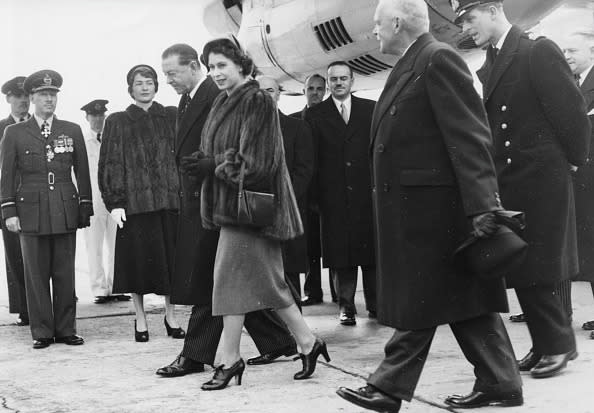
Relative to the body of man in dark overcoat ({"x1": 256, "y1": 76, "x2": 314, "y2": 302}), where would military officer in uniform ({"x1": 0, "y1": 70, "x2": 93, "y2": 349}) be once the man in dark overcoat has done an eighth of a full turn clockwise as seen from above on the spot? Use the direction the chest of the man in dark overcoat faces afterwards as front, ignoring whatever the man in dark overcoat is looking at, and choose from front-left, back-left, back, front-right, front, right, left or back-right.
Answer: front

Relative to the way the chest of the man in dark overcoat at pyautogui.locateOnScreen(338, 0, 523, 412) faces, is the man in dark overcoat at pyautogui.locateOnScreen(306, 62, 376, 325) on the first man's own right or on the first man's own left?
on the first man's own right

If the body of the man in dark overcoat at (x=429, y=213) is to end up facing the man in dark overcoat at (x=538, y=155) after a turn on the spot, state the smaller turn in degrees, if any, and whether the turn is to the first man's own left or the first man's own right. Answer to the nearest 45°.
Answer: approximately 135° to the first man's own right

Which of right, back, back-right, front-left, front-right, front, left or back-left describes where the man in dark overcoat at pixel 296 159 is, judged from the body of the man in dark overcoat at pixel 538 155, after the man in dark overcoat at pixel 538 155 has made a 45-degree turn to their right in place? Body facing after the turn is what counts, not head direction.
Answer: front-right

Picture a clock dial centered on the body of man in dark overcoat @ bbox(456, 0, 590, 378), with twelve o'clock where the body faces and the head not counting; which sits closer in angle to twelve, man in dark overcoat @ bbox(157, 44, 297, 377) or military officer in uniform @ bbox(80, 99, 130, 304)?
the man in dark overcoat

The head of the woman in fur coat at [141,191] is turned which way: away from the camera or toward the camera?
toward the camera

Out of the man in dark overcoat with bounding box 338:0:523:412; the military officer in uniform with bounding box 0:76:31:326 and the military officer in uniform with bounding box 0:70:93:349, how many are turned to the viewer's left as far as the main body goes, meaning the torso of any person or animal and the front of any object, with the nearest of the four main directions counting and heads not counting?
1

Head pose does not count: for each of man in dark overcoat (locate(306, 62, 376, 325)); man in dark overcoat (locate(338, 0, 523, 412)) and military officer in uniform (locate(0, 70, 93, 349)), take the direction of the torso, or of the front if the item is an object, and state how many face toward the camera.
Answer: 2

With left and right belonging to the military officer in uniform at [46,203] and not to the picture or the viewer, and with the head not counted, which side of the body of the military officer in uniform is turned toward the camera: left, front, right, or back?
front

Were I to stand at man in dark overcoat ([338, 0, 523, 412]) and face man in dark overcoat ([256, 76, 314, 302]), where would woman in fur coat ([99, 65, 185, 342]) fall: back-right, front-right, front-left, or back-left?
front-left

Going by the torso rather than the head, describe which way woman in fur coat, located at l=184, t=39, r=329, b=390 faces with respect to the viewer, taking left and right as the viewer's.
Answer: facing to the left of the viewer

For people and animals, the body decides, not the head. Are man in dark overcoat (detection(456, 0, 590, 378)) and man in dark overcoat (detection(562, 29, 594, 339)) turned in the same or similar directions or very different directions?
same or similar directions

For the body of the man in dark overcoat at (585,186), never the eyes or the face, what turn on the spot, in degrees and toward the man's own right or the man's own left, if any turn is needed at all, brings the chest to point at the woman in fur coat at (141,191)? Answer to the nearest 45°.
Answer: approximately 45° to the man's own right

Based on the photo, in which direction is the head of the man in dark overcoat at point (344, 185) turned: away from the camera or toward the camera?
toward the camera

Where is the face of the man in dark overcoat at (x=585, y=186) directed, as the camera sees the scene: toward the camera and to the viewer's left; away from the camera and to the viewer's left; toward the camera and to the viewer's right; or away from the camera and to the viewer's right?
toward the camera and to the viewer's left

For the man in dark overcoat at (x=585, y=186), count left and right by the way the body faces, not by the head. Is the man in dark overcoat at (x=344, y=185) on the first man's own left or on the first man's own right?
on the first man's own right

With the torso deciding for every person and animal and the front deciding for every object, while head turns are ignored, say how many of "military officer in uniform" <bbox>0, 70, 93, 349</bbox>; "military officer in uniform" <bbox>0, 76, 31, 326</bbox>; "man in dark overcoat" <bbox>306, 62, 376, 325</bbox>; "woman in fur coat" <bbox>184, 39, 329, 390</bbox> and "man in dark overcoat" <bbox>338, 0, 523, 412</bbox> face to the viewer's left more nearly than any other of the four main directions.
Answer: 2
